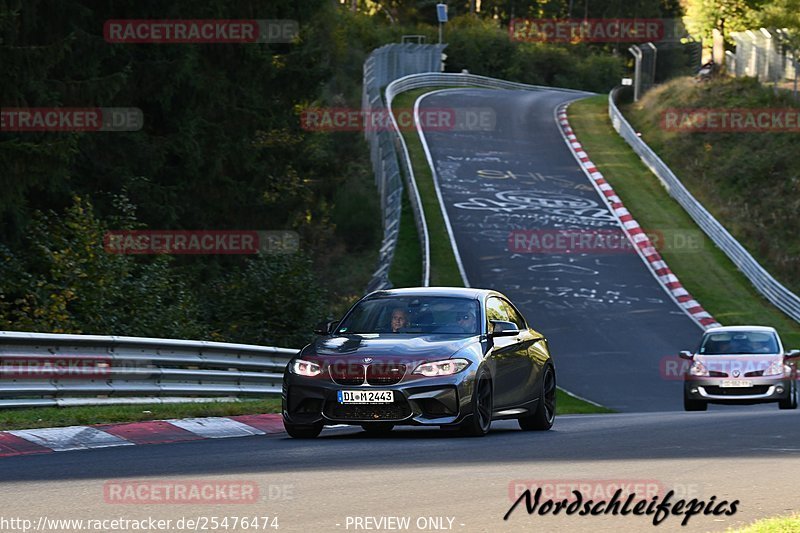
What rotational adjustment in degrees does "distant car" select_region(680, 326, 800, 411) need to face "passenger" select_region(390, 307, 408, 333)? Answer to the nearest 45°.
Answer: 0° — it already faces them

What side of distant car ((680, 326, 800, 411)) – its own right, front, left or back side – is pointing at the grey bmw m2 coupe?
front

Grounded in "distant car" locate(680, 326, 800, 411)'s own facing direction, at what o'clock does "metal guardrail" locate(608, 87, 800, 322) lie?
The metal guardrail is roughly at 6 o'clock from the distant car.

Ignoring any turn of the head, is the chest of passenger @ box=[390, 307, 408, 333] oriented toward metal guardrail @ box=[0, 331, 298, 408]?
no

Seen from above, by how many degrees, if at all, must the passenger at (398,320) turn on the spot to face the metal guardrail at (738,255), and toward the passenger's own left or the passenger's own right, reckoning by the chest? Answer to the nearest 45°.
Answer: approximately 135° to the passenger's own right

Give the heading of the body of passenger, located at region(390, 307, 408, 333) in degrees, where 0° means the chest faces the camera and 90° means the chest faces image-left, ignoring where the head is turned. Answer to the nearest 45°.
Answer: approximately 45°

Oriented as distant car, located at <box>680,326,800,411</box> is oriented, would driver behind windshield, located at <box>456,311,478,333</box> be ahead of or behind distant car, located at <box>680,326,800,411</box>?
ahead

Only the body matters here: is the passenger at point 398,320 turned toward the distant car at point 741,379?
no

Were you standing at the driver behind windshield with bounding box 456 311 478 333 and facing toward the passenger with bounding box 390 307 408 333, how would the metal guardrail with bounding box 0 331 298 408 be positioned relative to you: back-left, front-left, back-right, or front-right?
front-right

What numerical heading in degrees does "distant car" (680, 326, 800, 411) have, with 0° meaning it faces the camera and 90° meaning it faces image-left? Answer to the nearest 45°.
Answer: approximately 0°

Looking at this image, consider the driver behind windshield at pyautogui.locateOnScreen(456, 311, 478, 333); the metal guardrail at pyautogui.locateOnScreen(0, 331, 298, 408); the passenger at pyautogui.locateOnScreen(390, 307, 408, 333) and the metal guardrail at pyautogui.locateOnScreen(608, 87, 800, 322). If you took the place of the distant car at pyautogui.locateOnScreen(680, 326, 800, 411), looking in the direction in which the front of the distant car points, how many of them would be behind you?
1

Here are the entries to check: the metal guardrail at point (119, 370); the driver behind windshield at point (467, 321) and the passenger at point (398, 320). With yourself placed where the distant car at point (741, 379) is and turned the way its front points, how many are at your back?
0

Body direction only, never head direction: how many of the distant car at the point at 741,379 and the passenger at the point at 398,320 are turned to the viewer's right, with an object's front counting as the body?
0

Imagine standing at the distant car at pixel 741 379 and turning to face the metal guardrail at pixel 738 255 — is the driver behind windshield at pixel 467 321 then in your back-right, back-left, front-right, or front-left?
back-left
